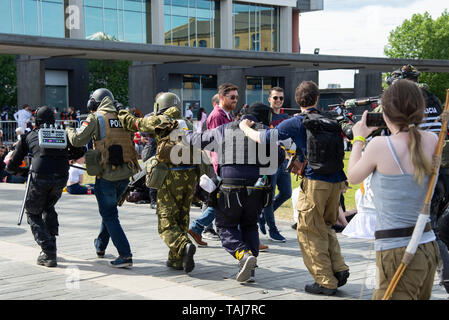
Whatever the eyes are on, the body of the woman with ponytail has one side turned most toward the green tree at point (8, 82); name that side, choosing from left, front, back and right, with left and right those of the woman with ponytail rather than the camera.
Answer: front

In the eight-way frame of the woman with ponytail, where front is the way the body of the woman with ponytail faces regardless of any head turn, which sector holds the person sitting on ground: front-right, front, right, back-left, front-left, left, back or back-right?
front

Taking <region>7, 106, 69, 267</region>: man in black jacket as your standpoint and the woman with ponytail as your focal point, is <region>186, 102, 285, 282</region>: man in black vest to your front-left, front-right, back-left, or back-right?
front-left

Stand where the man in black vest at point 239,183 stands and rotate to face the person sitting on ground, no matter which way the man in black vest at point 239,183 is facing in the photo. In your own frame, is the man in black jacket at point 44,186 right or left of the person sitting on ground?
left

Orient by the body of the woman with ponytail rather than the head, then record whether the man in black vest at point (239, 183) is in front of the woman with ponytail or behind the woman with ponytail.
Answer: in front

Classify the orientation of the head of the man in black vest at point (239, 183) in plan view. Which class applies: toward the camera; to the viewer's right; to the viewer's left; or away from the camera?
away from the camera

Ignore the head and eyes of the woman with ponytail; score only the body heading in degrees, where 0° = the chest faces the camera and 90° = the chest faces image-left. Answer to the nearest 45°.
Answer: approximately 135°

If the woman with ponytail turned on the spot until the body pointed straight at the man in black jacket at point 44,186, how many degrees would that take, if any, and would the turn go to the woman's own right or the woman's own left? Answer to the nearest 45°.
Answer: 0° — they already face them
